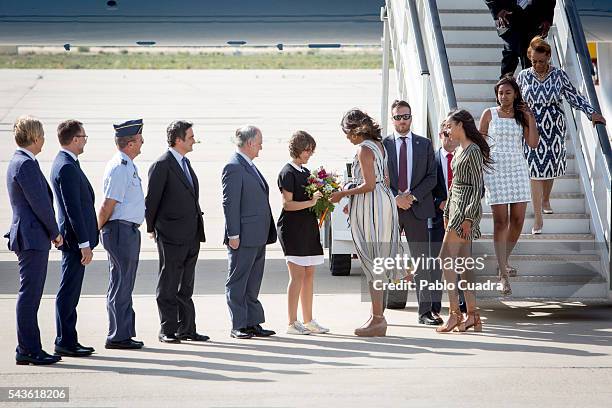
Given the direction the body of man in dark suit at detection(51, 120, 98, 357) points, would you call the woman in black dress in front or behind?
in front

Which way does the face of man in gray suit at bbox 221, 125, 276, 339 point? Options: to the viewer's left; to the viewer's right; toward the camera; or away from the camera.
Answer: to the viewer's right

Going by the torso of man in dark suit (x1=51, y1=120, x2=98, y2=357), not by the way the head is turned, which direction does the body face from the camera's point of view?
to the viewer's right

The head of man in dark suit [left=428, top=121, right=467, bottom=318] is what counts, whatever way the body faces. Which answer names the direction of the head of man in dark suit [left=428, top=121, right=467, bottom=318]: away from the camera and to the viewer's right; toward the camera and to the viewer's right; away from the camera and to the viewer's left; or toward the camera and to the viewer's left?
toward the camera and to the viewer's left

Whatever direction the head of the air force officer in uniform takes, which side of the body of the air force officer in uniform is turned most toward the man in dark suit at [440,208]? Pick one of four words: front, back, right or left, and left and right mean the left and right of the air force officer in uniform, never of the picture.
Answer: front

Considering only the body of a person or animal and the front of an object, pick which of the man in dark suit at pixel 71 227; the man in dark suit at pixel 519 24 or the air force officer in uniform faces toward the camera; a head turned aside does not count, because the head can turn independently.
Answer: the man in dark suit at pixel 519 24

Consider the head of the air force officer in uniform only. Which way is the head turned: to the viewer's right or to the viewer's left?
to the viewer's right

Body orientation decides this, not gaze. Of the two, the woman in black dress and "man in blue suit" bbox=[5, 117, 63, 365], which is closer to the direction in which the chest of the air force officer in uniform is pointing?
the woman in black dress

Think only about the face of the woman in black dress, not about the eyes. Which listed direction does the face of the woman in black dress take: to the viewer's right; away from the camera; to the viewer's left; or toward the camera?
to the viewer's right

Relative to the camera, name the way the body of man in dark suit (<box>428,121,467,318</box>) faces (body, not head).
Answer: toward the camera

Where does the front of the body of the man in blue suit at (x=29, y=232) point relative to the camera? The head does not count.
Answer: to the viewer's right

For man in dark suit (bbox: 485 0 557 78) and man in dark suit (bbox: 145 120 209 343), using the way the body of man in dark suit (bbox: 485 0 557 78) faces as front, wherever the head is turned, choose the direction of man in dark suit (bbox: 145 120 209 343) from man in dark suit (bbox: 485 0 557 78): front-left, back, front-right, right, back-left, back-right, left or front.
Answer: front-right

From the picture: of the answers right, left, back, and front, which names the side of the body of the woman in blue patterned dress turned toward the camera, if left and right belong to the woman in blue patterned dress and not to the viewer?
front

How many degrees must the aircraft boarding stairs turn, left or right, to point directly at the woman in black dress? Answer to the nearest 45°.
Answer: approximately 45° to its right

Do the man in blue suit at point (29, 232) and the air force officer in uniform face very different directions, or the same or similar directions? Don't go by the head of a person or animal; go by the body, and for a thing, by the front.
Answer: same or similar directions

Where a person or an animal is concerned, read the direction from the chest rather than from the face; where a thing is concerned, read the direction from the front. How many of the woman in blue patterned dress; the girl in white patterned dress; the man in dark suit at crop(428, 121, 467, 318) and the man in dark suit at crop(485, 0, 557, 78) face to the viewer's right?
0

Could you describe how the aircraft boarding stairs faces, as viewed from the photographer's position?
facing the viewer
